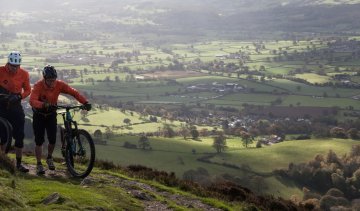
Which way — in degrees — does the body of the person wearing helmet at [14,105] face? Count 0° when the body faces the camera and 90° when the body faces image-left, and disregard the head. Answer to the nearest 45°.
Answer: approximately 0°

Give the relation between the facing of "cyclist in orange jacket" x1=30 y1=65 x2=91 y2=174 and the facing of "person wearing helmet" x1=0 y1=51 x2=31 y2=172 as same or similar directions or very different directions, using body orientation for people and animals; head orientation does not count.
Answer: same or similar directions

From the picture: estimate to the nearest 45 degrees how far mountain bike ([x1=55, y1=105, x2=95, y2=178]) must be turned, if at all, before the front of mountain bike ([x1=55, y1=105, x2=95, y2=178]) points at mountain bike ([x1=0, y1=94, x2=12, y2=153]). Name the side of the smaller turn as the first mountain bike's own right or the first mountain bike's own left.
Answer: approximately 135° to the first mountain bike's own right

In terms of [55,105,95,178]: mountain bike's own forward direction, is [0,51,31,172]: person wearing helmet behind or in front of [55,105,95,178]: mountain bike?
behind

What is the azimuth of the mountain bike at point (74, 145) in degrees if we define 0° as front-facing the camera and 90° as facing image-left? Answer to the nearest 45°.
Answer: approximately 315°

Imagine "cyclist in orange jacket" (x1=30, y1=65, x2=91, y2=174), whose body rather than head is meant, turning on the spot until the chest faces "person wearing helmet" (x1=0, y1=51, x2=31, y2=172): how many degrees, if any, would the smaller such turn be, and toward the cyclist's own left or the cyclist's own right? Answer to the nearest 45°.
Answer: approximately 135° to the cyclist's own right

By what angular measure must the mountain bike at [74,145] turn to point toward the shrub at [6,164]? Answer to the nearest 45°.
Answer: approximately 135° to its right

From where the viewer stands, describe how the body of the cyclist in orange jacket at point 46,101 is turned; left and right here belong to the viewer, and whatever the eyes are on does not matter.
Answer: facing the viewer
